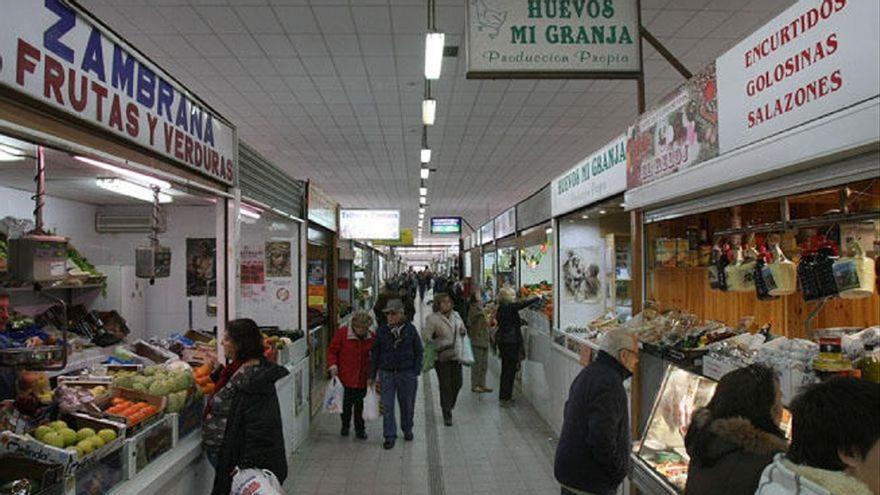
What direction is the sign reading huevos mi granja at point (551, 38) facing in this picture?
toward the camera

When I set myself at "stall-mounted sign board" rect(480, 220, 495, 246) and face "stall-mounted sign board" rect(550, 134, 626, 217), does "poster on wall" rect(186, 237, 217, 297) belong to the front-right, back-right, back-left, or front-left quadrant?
front-right

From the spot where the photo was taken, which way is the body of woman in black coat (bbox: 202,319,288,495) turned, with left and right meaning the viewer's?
facing to the left of the viewer

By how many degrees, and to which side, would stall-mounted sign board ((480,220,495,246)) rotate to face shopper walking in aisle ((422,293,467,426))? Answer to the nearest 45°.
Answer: approximately 45° to its left

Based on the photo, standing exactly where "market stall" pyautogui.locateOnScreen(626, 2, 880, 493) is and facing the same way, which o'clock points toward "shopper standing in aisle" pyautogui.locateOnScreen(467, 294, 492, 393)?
The shopper standing in aisle is roughly at 3 o'clock from the market stall.

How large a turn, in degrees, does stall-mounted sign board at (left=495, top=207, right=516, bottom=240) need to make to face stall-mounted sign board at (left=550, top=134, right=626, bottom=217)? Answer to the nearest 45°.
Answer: approximately 45° to its left

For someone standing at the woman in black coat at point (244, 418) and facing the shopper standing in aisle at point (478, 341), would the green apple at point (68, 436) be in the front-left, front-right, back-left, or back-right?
back-left

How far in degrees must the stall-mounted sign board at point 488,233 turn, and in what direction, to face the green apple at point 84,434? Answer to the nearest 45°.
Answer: approximately 45° to its left

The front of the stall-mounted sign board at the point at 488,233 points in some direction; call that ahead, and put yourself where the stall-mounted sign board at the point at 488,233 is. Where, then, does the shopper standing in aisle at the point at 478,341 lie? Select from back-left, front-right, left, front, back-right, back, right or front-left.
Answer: front-left

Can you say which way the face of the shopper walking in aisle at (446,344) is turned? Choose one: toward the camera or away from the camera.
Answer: toward the camera

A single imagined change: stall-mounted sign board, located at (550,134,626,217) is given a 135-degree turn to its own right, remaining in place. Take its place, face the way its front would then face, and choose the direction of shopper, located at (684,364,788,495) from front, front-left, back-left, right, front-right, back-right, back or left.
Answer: back

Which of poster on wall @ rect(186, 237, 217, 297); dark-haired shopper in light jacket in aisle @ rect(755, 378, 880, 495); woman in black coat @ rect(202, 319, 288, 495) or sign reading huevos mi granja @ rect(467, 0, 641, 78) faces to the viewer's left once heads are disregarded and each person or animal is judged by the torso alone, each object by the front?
the woman in black coat

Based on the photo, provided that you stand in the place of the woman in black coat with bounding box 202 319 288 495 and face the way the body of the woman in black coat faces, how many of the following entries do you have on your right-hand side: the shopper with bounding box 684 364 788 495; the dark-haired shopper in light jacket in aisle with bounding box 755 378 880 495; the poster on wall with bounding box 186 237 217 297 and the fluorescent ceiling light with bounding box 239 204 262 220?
2

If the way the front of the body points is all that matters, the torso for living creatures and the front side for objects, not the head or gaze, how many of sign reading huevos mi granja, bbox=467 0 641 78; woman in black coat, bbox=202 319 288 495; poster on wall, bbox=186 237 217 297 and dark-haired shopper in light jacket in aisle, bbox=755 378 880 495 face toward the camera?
2
